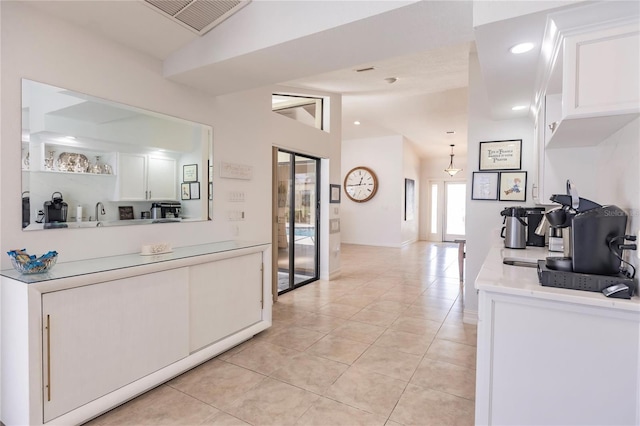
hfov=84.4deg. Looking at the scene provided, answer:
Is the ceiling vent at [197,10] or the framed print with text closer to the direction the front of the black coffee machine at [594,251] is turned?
the ceiling vent

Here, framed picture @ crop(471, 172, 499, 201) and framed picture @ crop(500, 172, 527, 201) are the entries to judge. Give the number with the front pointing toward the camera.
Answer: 2

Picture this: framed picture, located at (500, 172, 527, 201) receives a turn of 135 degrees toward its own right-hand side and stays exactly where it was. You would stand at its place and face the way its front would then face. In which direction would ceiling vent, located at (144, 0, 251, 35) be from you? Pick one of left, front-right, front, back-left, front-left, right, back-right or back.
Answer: left

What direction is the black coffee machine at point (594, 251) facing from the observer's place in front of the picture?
facing to the left of the viewer

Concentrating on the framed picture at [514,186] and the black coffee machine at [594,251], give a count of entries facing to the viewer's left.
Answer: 1

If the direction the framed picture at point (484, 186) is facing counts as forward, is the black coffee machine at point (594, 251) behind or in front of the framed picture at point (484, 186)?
in front

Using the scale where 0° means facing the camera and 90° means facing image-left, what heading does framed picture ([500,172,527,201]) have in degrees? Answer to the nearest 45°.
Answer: approximately 0°

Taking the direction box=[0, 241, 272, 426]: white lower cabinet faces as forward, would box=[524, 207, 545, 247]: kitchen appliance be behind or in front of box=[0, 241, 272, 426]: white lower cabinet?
in front

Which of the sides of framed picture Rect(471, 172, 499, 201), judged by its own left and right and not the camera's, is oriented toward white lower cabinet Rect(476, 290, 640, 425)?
front

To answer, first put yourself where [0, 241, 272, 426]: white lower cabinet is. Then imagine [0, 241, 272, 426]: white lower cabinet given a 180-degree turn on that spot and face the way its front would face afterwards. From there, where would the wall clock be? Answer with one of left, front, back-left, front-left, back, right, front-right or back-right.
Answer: right

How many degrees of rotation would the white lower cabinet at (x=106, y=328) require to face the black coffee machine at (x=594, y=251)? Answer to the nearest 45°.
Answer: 0° — it already faces it

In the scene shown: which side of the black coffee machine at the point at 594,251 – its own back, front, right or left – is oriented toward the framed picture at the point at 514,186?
right

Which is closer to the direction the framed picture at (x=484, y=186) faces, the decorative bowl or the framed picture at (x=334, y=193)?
the decorative bowl

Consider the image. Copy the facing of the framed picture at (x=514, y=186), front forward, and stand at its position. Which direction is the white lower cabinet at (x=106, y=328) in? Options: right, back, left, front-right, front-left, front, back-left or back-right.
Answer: front-right

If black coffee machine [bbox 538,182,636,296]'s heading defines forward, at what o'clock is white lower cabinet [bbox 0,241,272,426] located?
The white lower cabinet is roughly at 11 o'clock from the black coffee machine.

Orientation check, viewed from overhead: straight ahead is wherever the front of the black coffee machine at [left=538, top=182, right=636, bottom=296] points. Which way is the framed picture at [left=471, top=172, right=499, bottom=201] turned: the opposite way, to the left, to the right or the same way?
to the left

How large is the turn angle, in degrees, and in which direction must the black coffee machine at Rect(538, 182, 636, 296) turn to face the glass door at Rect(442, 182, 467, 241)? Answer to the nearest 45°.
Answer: approximately 90° to its right

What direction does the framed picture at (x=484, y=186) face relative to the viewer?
toward the camera
